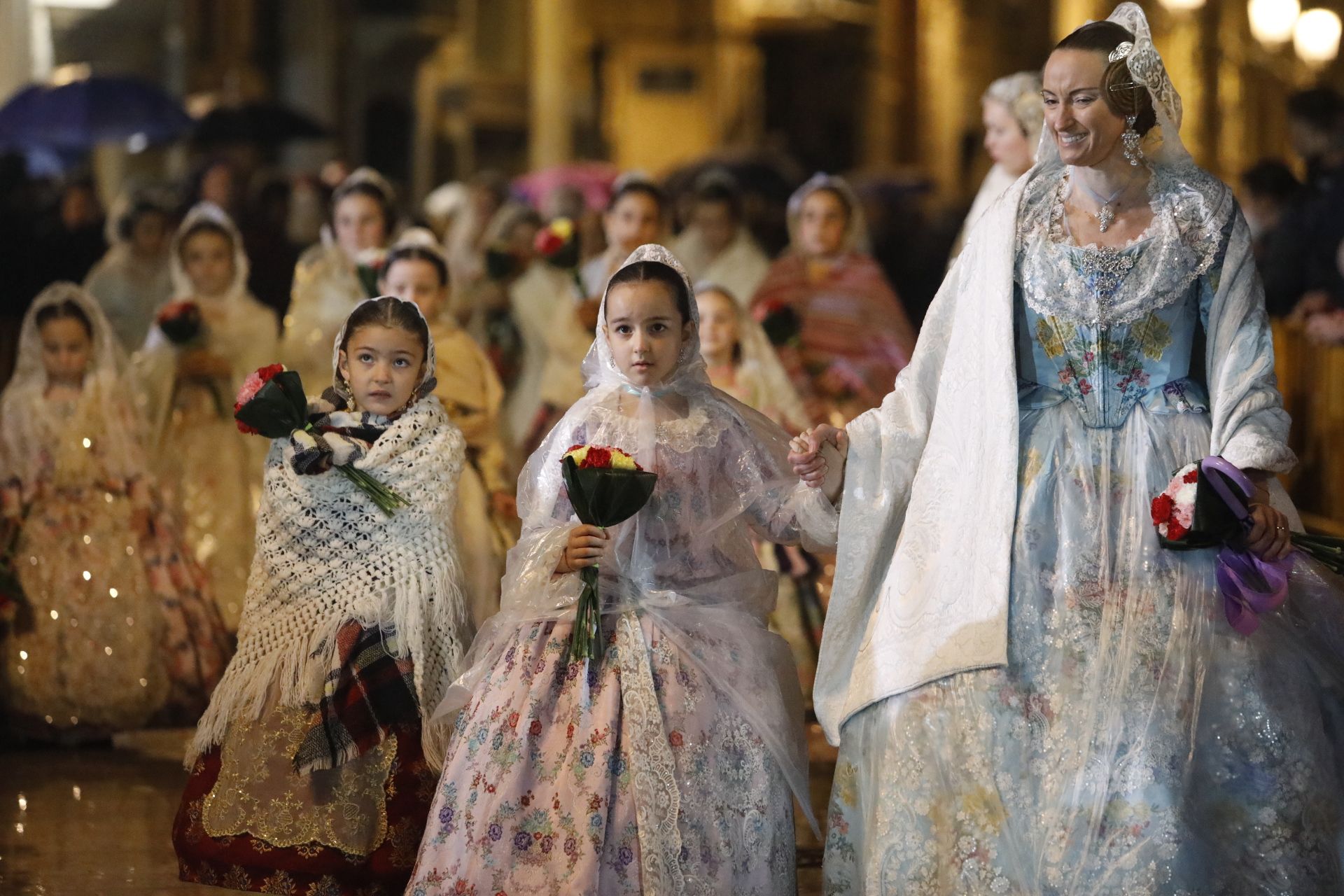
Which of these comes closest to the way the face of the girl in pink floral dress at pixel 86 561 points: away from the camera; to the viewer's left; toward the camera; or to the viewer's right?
toward the camera

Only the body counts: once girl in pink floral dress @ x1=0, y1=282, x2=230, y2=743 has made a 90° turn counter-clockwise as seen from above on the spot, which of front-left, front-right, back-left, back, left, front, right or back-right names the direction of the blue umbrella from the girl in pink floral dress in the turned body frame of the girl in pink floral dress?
left

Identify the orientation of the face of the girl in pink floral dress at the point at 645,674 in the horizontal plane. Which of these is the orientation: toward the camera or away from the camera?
toward the camera

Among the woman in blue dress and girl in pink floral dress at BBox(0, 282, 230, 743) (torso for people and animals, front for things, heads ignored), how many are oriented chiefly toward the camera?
2

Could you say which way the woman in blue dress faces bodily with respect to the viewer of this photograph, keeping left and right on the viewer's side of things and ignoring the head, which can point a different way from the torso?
facing the viewer

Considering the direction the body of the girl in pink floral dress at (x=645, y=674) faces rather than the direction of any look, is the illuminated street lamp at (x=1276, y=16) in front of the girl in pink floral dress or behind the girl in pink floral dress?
behind

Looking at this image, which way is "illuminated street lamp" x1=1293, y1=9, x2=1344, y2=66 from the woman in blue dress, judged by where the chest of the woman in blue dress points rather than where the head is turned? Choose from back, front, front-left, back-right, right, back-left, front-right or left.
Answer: back

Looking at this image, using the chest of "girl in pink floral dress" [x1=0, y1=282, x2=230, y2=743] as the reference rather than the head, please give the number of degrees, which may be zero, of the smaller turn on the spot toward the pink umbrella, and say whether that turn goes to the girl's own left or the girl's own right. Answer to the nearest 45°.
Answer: approximately 135° to the girl's own left

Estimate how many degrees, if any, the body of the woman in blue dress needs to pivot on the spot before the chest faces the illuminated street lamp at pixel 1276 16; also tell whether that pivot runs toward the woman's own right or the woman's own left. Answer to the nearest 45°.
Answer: approximately 180°

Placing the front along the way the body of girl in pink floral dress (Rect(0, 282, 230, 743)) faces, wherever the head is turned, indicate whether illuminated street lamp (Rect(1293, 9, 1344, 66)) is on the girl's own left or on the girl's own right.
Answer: on the girl's own left

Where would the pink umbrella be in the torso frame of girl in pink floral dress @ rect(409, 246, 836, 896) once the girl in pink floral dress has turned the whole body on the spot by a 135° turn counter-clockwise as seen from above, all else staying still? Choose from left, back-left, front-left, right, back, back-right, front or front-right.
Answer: front-left

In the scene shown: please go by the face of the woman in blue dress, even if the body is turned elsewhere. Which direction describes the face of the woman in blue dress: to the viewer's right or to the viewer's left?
to the viewer's left

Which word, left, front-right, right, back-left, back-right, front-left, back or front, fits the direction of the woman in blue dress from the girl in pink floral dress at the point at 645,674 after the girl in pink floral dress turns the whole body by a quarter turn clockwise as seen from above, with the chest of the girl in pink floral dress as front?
back

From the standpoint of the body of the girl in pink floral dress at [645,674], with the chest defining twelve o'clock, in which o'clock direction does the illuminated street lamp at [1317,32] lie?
The illuminated street lamp is roughly at 7 o'clock from the girl in pink floral dress.

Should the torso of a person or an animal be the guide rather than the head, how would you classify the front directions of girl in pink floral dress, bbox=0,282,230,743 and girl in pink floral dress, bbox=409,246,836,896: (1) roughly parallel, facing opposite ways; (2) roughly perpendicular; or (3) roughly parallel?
roughly parallel

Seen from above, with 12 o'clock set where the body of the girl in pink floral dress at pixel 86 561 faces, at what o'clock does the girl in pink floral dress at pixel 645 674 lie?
the girl in pink floral dress at pixel 645 674 is roughly at 11 o'clock from the girl in pink floral dress at pixel 86 561.

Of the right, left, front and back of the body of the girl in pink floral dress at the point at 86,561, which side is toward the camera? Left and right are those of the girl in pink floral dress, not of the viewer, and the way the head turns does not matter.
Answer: front

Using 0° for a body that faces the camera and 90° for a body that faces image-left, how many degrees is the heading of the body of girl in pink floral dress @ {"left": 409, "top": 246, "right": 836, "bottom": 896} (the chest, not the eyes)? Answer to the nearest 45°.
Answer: approximately 0°
